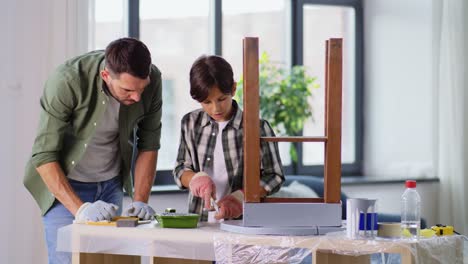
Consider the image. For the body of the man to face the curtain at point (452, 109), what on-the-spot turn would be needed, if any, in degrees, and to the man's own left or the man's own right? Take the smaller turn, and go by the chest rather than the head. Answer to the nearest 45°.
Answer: approximately 90° to the man's own left

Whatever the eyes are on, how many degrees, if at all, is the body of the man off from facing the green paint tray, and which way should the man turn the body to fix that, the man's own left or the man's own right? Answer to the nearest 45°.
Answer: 0° — they already face it

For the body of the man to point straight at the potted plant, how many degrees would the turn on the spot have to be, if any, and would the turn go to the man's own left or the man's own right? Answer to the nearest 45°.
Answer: approximately 90° to the man's own left

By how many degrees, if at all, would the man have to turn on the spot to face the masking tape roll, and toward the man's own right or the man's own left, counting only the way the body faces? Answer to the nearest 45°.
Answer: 0° — they already face it

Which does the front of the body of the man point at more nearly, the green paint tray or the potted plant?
the green paint tray

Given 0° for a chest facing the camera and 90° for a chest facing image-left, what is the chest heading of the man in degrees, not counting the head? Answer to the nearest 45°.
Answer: approximately 315°

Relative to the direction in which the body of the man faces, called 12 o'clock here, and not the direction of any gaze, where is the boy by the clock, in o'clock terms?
The boy is roughly at 11 o'clock from the man.

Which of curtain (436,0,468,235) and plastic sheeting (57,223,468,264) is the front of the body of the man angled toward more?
the plastic sheeting

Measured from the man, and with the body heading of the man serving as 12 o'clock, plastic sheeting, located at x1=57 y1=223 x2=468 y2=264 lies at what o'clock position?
The plastic sheeting is roughly at 12 o'clock from the man.

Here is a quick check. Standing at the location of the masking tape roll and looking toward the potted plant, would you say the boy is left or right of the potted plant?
left
